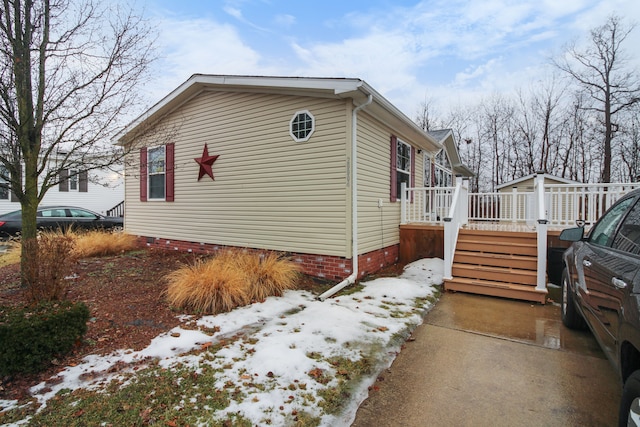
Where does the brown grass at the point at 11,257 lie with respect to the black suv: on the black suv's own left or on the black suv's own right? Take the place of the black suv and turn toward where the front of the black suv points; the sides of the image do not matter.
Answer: on the black suv's own left

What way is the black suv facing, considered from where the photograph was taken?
facing away from the viewer and to the left of the viewer

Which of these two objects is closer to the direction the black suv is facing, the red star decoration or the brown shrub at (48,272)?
the red star decoration

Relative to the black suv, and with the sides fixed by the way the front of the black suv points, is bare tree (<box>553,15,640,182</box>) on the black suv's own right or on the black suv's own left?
on the black suv's own right

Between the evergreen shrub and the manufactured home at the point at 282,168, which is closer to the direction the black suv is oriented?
the manufactured home
